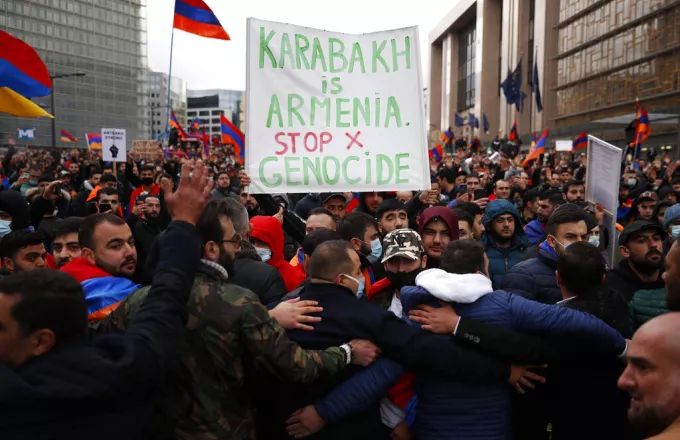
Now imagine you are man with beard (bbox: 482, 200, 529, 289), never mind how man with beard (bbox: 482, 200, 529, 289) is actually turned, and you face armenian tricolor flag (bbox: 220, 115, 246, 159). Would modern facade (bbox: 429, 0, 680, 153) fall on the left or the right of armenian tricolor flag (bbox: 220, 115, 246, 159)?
right

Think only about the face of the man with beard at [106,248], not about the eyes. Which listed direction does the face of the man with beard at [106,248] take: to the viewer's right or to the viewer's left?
to the viewer's right

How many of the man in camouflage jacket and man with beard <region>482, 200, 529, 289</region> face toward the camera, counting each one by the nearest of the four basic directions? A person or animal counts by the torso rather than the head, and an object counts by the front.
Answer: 1

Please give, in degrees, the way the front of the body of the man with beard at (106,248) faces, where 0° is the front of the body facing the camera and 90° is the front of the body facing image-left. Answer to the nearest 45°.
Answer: approximately 315°

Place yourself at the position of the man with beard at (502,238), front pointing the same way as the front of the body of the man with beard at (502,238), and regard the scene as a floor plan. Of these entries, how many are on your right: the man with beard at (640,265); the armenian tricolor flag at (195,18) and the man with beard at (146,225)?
2

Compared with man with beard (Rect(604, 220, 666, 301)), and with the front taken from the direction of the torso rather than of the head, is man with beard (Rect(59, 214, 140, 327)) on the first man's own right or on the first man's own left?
on the first man's own right

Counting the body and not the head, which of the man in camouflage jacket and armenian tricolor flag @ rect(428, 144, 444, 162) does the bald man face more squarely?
the man in camouflage jacket

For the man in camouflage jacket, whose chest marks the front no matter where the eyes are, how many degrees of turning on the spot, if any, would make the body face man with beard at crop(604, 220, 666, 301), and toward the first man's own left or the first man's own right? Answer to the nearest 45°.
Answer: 0° — they already face them

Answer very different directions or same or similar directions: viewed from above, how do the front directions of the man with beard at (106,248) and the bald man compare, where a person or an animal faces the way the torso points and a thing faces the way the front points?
very different directions

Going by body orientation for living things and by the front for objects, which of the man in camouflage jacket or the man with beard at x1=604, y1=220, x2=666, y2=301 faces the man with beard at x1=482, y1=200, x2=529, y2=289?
the man in camouflage jacket

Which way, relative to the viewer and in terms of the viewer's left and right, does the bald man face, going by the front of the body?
facing to the left of the viewer

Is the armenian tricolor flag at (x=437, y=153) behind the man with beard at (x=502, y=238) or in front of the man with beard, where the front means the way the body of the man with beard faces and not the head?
behind

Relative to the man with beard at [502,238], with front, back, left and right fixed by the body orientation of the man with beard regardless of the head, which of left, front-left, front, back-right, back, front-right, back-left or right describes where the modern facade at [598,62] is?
back
